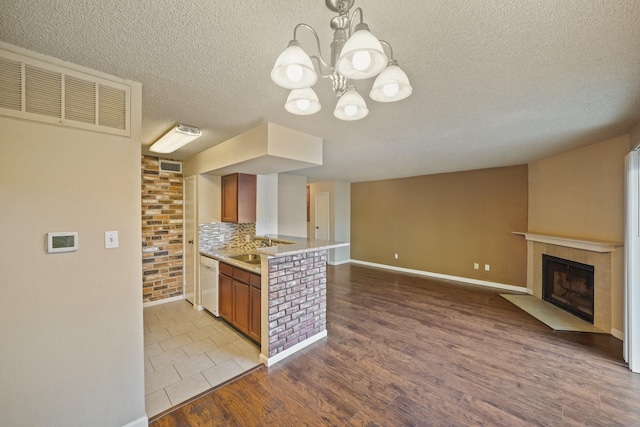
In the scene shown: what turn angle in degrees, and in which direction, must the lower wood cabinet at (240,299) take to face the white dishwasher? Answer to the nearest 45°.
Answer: approximately 90° to its right

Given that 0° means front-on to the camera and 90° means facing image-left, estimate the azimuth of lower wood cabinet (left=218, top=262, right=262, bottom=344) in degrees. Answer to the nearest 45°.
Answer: approximately 45°

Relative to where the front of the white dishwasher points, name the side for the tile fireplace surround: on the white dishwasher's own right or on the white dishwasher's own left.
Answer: on the white dishwasher's own left

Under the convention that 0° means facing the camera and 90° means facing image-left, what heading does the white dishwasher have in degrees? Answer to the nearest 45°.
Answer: approximately 45°

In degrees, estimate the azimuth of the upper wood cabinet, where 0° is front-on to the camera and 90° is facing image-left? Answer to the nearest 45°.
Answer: approximately 45°
